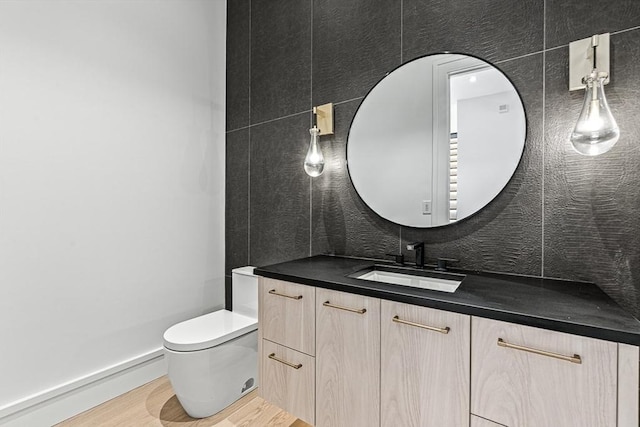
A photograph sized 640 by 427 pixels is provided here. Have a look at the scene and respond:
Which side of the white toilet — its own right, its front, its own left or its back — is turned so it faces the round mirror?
left

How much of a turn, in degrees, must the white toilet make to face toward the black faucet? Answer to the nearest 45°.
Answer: approximately 90° to its left

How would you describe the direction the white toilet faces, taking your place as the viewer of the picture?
facing the viewer and to the left of the viewer

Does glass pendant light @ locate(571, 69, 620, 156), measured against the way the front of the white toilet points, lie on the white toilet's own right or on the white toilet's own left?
on the white toilet's own left

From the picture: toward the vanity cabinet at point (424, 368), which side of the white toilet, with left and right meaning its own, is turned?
left

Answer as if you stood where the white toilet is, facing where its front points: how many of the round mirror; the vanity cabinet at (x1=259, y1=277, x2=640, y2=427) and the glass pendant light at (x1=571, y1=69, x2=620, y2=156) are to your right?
0

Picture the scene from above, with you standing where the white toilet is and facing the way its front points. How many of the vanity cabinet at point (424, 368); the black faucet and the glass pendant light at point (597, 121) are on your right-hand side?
0

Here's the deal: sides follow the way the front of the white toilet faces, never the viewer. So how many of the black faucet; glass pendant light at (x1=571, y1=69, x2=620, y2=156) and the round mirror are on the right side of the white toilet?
0
